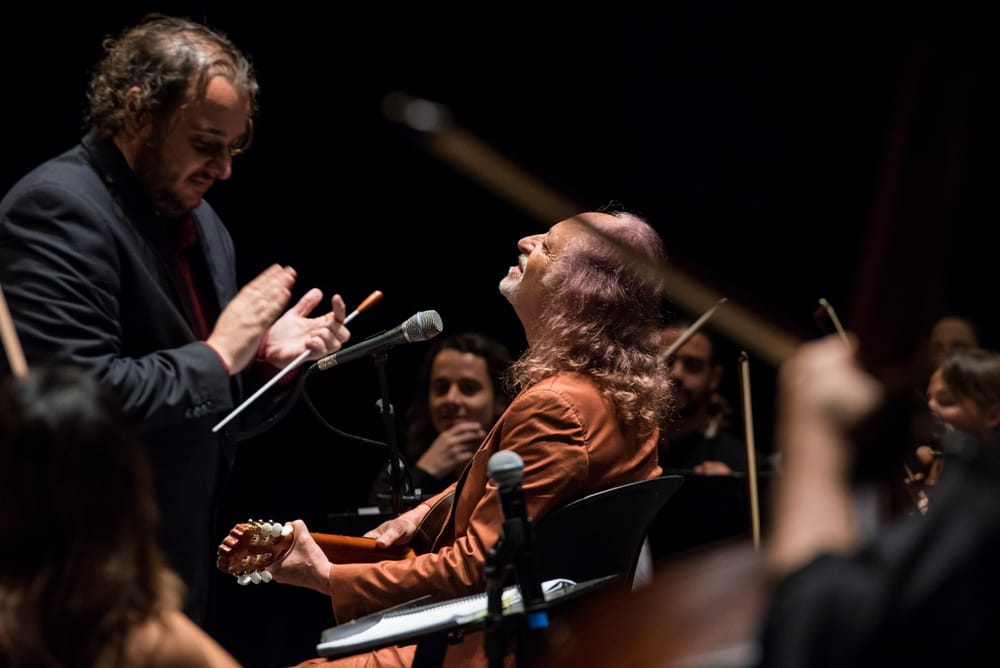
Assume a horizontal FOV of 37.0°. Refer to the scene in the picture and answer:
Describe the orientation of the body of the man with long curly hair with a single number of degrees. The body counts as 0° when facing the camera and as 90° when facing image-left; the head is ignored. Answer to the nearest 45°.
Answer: approximately 90°

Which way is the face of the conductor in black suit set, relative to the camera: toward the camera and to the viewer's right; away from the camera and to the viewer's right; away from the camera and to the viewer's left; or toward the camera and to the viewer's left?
toward the camera and to the viewer's right

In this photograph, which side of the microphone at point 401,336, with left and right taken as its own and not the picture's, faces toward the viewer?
right

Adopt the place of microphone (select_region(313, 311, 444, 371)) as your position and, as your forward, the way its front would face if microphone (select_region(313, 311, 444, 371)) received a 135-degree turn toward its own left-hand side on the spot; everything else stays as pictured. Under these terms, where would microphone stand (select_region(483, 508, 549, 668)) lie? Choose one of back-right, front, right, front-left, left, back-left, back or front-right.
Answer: back-left

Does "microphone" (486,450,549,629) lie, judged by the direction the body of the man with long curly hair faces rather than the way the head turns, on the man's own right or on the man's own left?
on the man's own left

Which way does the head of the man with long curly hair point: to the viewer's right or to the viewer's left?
to the viewer's left

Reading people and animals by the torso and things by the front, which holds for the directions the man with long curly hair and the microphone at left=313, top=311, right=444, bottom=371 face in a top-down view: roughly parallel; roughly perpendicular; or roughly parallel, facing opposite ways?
roughly parallel, facing opposite ways

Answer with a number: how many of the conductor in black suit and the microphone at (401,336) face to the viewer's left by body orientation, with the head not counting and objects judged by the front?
0

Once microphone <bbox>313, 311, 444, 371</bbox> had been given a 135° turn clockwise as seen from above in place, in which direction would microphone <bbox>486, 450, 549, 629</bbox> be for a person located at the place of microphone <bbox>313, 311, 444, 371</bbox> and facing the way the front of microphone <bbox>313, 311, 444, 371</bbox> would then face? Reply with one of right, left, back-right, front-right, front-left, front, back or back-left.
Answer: front-left

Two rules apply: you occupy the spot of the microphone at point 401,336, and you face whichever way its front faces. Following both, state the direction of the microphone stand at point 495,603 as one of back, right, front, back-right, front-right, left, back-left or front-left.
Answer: right

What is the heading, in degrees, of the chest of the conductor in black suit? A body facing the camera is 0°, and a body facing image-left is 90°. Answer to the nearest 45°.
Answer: approximately 315°
